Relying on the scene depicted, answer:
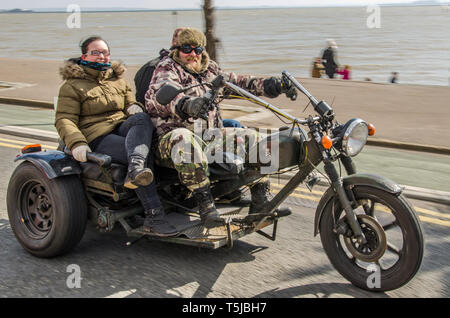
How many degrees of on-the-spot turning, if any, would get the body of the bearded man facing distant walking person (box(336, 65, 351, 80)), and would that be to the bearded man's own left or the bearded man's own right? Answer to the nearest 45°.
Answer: approximately 135° to the bearded man's own left

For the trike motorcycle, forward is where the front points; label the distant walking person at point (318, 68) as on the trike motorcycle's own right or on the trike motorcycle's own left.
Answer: on the trike motorcycle's own left

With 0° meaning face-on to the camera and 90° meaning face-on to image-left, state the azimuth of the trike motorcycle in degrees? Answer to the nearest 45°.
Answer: approximately 315°

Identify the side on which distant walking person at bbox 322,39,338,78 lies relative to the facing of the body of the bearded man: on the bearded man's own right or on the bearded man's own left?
on the bearded man's own left

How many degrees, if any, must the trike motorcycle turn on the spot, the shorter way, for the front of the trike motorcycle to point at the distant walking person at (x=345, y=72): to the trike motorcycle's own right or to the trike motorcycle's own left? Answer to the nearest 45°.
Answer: approximately 135° to the trike motorcycle's own left

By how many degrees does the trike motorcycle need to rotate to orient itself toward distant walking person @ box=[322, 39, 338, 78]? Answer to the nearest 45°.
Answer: approximately 135° to its left

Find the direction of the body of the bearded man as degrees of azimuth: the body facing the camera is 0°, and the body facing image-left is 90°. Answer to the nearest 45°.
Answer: approximately 315°
